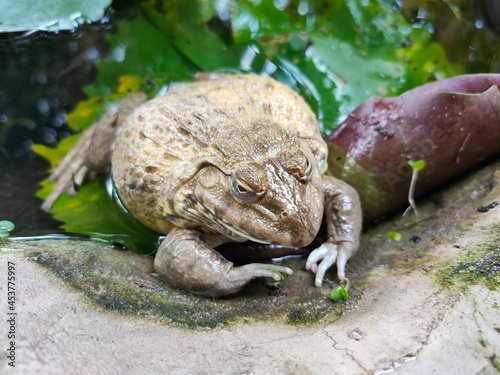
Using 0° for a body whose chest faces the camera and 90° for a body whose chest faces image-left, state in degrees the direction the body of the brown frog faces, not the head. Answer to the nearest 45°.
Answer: approximately 315°

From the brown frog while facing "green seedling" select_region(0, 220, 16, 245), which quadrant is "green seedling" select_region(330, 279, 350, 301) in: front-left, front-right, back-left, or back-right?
back-left

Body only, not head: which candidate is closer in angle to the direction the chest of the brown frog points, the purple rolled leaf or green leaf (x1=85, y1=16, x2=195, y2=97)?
the purple rolled leaf

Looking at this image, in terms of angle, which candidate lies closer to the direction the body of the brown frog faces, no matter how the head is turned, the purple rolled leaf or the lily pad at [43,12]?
the purple rolled leaf

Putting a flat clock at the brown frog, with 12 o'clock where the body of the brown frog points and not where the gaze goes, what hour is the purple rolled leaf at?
The purple rolled leaf is roughly at 10 o'clock from the brown frog.

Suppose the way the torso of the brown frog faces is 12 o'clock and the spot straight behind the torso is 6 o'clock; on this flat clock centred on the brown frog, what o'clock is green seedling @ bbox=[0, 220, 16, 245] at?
The green seedling is roughly at 4 o'clock from the brown frog.

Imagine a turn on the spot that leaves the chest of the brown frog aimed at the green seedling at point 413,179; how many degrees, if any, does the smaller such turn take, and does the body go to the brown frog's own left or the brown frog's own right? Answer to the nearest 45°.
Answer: approximately 45° to the brown frog's own left

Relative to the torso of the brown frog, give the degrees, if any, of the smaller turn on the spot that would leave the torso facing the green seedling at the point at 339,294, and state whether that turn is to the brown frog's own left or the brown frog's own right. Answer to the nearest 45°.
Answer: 0° — it already faces it
